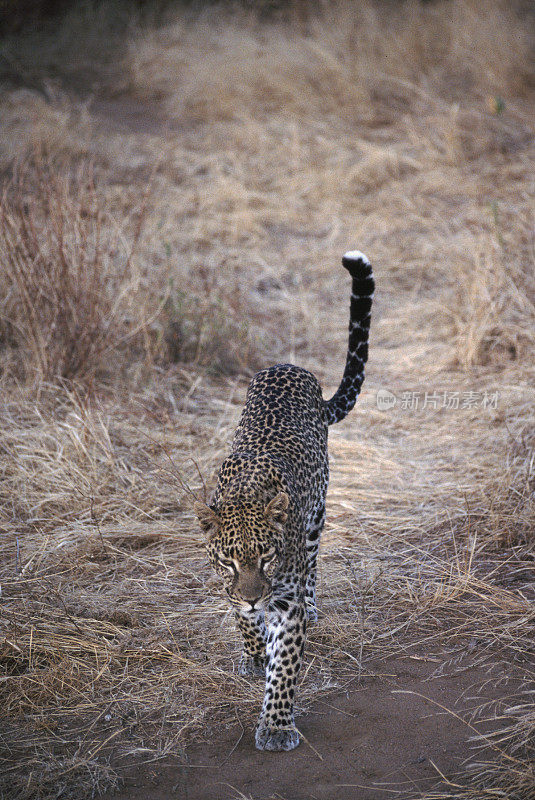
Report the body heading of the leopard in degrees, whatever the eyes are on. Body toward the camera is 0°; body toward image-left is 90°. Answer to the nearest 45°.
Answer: approximately 0°
